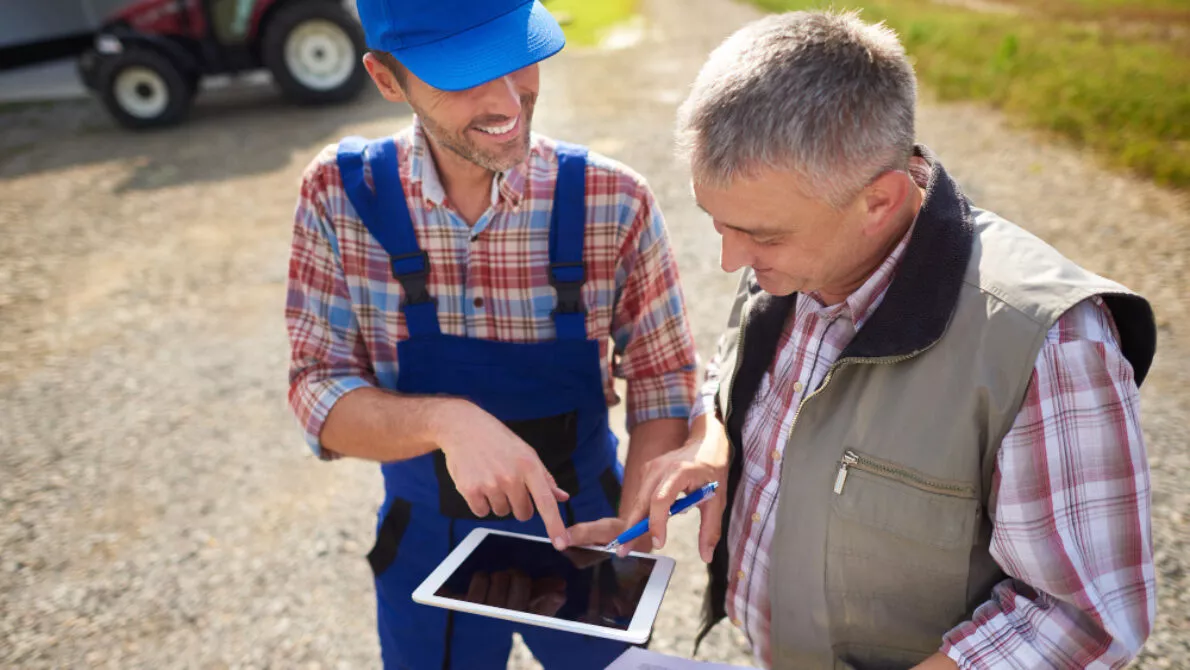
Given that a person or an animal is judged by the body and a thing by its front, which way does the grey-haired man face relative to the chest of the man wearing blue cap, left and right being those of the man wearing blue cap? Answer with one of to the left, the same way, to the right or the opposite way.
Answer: to the right

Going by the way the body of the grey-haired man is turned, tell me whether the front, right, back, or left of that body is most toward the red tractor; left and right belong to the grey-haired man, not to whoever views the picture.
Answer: right

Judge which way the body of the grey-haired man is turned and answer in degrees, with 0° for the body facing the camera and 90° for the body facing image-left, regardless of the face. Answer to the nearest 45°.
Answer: approximately 45°

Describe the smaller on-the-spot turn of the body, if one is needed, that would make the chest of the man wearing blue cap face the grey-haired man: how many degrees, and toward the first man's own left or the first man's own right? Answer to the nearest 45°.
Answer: approximately 45° to the first man's own left

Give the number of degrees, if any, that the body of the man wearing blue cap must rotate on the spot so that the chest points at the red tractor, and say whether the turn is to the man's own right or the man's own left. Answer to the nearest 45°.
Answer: approximately 180°

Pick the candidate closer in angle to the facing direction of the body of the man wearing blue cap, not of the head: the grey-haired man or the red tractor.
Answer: the grey-haired man
